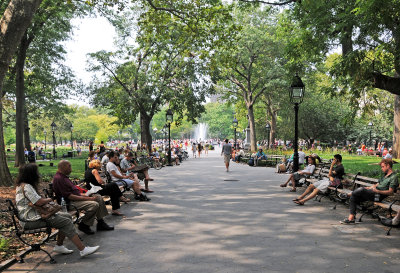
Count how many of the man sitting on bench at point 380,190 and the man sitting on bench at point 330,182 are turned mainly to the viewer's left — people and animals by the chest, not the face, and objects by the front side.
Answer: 2

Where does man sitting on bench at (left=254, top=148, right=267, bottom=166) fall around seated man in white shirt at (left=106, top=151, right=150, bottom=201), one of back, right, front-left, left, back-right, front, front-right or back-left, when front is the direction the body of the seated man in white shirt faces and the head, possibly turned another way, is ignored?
front-left

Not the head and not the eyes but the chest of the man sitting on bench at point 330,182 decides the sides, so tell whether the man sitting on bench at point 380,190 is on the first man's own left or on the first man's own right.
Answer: on the first man's own left

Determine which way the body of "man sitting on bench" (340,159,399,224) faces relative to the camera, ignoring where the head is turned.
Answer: to the viewer's left

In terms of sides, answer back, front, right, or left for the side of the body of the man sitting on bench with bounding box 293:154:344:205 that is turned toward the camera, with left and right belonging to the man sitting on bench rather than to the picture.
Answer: left

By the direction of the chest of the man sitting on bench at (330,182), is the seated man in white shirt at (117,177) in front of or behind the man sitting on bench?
in front

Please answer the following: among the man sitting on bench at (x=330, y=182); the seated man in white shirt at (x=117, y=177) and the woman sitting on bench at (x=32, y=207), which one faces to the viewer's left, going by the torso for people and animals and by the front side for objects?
the man sitting on bench

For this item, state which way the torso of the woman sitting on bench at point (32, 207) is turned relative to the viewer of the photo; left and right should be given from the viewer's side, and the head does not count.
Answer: facing to the right of the viewer

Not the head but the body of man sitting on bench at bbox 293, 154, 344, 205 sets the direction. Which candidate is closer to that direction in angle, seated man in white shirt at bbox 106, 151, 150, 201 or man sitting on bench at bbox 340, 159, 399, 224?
the seated man in white shirt

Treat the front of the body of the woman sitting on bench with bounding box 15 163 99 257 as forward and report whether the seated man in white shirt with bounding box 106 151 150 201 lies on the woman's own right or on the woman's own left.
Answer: on the woman's own left

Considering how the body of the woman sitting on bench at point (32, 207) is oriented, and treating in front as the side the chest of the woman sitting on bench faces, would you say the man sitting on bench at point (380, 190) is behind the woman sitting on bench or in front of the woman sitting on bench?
in front

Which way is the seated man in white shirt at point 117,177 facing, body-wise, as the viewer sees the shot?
to the viewer's right

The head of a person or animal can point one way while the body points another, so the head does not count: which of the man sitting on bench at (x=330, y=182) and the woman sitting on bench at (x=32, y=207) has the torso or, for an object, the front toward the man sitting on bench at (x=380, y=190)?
the woman sitting on bench

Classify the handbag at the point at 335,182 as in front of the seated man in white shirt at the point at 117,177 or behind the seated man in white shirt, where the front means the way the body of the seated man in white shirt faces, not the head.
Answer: in front
